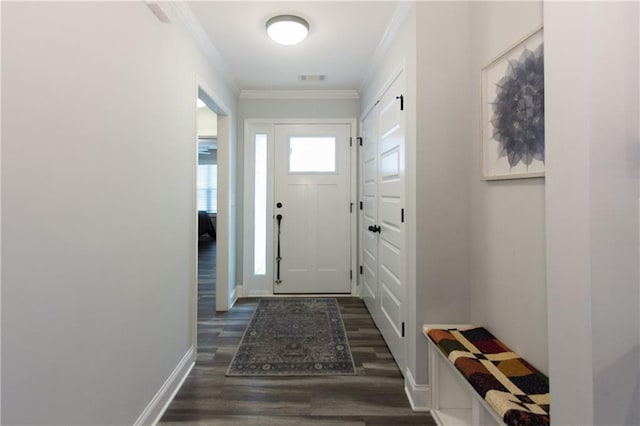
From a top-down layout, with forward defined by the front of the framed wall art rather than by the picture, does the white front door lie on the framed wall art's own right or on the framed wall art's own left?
on the framed wall art's own right

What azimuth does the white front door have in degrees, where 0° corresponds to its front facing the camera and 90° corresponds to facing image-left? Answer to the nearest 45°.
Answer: approximately 0°

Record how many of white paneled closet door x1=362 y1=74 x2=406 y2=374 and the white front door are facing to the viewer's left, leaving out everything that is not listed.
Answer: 1

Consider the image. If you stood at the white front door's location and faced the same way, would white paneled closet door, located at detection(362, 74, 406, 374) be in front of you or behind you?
in front

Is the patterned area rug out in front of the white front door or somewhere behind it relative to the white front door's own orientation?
in front

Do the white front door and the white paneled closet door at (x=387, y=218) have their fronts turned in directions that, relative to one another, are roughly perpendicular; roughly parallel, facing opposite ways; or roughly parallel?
roughly perpendicular

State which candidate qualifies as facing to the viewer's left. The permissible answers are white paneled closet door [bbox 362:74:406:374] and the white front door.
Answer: the white paneled closet door

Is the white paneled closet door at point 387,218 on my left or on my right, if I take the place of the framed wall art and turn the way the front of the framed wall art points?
on my right

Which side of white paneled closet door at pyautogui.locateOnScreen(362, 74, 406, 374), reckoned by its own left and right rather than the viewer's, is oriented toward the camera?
left

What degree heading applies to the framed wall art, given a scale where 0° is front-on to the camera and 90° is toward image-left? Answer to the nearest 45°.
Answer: approximately 45°
